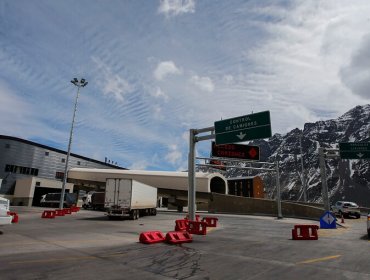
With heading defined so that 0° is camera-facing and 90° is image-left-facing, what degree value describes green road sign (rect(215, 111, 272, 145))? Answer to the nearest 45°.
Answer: approximately 45°

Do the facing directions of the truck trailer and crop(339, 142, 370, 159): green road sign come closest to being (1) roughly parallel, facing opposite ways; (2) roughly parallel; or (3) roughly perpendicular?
roughly parallel, facing opposite ways

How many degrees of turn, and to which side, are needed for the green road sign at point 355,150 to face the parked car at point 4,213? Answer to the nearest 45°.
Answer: approximately 45° to its right

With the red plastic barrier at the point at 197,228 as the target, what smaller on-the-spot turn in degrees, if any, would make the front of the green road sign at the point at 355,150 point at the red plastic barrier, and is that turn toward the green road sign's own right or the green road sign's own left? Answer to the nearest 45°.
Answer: approximately 45° to the green road sign's own right

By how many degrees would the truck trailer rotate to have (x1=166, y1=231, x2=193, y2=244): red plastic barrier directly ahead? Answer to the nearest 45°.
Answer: approximately 135° to its right

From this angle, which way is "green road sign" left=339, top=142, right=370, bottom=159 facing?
toward the camera

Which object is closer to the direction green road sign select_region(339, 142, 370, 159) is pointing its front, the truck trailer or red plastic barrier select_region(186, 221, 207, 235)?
the red plastic barrier
